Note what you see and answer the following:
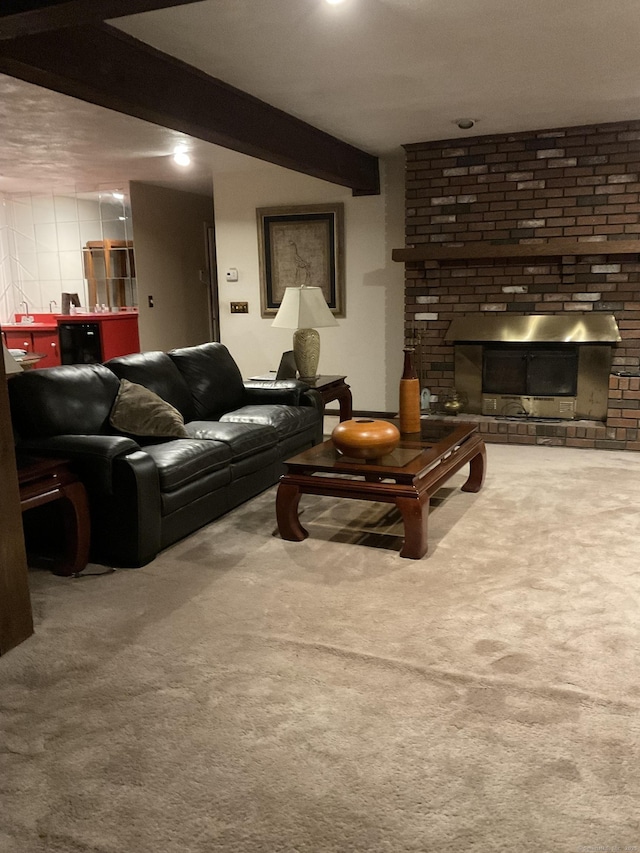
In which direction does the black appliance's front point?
toward the camera

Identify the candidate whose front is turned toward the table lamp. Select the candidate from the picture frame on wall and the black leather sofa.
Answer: the picture frame on wall

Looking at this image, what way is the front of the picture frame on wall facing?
toward the camera

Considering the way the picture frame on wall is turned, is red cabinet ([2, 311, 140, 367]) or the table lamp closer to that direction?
the table lamp

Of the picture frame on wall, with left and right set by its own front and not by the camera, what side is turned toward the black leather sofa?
front

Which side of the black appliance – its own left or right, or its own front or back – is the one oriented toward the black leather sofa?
front

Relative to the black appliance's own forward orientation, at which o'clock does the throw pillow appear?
The throw pillow is roughly at 12 o'clock from the black appliance.

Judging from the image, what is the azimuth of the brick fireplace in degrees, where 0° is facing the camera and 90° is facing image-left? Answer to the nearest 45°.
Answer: approximately 0°

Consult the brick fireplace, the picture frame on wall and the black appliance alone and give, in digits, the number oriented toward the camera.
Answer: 3

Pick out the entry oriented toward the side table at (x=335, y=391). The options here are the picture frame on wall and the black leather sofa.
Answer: the picture frame on wall

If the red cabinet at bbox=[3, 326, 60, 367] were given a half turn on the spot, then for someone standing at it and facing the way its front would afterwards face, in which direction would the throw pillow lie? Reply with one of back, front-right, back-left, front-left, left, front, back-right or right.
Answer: back

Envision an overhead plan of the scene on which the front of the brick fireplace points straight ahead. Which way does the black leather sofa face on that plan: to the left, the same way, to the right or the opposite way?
to the left

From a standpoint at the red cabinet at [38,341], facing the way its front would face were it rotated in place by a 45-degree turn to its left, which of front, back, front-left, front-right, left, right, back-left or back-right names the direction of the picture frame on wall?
front

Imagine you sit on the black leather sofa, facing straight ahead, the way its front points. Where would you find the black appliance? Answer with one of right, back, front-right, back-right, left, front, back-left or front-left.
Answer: back-left

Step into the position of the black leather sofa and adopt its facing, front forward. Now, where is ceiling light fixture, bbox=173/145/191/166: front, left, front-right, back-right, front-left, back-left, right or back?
back-left

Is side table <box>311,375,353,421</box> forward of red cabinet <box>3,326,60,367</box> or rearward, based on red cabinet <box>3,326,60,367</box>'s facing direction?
forward
